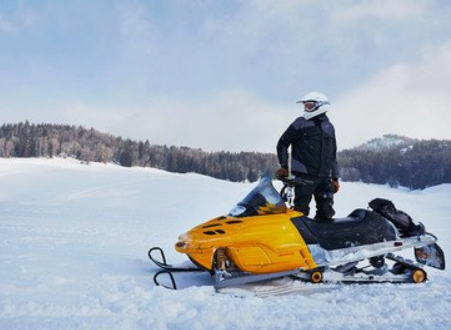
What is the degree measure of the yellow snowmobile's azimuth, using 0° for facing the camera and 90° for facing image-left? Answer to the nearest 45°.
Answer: approximately 90°

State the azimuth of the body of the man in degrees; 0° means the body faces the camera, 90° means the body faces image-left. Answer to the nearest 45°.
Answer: approximately 0°

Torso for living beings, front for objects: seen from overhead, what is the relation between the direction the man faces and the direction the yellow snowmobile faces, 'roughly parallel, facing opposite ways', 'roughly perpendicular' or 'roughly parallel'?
roughly perpendicular

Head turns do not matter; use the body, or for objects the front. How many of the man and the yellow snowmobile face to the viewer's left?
1
